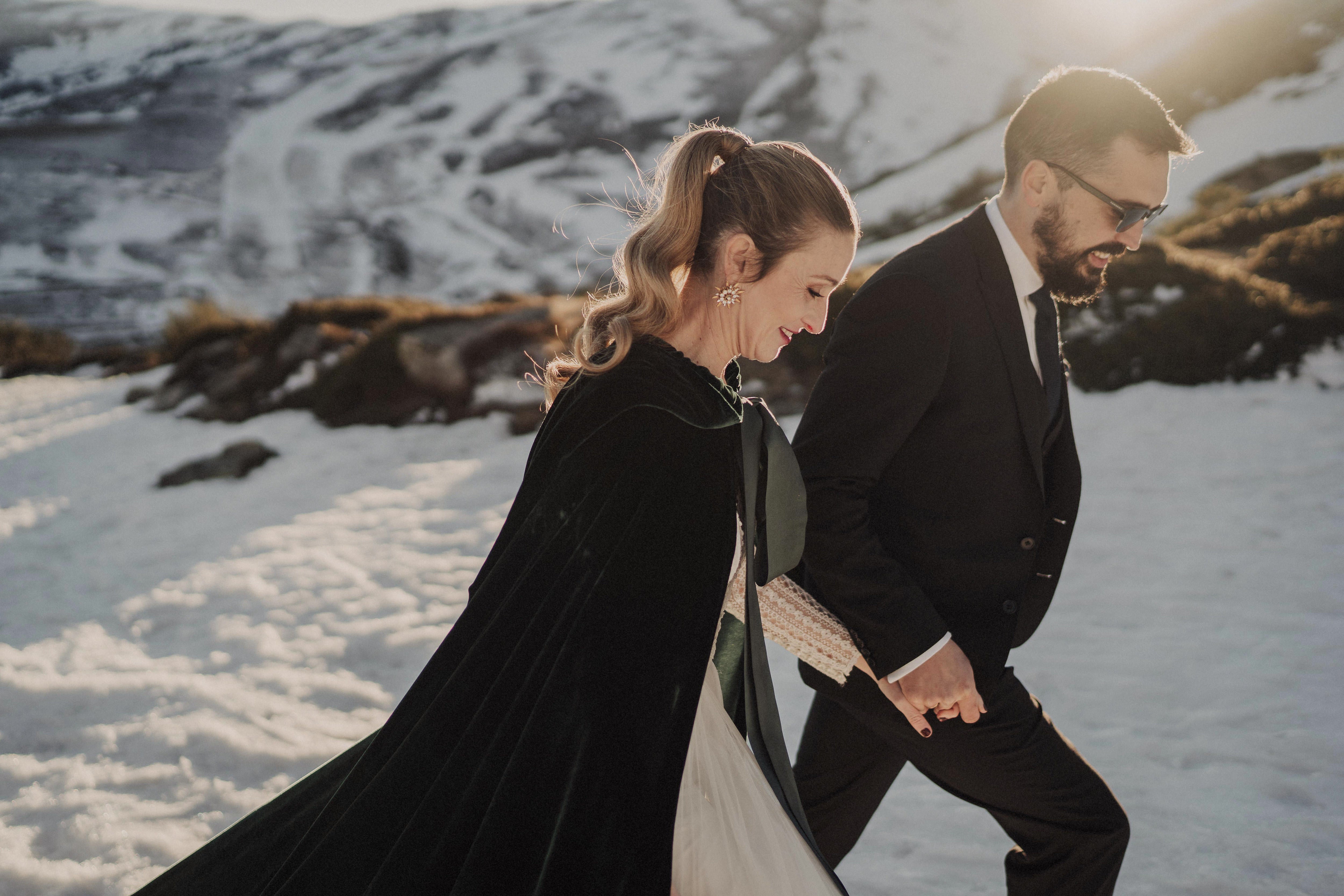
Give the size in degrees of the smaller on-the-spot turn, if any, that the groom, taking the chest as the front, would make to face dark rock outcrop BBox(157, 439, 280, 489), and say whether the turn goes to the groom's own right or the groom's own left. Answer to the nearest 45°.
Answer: approximately 135° to the groom's own left

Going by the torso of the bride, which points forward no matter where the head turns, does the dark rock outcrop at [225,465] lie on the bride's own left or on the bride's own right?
on the bride's own left

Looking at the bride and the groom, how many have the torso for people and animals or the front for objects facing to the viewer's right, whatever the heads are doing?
2

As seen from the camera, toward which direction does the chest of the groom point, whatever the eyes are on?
to the viewer's right

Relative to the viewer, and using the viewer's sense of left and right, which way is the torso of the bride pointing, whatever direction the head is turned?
facing to the right of the viewer

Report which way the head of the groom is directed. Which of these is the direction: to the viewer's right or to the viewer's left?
to the viewer's right

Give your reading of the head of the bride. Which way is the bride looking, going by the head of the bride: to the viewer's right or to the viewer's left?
to the viewer's right
